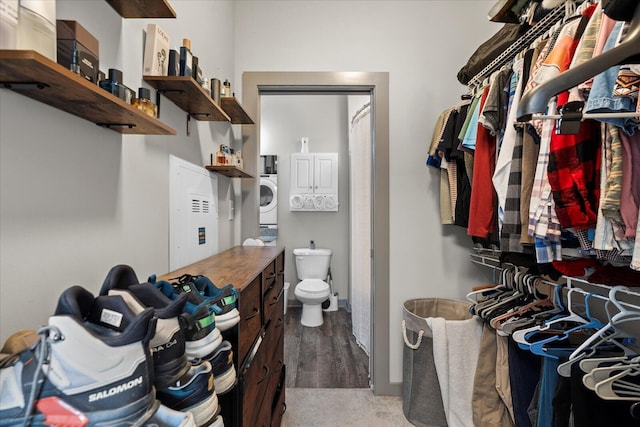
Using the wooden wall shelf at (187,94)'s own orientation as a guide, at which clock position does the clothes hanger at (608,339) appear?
The clothes hanger is roughly at 1 o'clock from the wooden wall shelf.

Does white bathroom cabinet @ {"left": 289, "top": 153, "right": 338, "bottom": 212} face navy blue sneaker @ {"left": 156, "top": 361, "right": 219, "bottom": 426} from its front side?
yes

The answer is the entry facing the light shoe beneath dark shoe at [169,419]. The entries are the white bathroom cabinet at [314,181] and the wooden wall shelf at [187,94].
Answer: the white bathroom cabinet

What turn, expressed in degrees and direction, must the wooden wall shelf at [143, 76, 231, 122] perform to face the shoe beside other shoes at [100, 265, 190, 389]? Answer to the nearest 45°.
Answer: approximately 90° to its right

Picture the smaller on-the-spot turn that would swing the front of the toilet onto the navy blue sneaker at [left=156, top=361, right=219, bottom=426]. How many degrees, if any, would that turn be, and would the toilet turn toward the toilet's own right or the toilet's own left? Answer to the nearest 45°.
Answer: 0° — it already faces it

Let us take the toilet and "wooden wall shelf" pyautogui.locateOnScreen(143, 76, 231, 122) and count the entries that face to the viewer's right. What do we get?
1

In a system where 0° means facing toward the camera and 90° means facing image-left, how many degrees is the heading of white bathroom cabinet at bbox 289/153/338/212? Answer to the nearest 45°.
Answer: approximately 0°

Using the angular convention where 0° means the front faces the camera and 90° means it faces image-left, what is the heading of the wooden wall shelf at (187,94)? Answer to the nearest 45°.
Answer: approximately 270°
